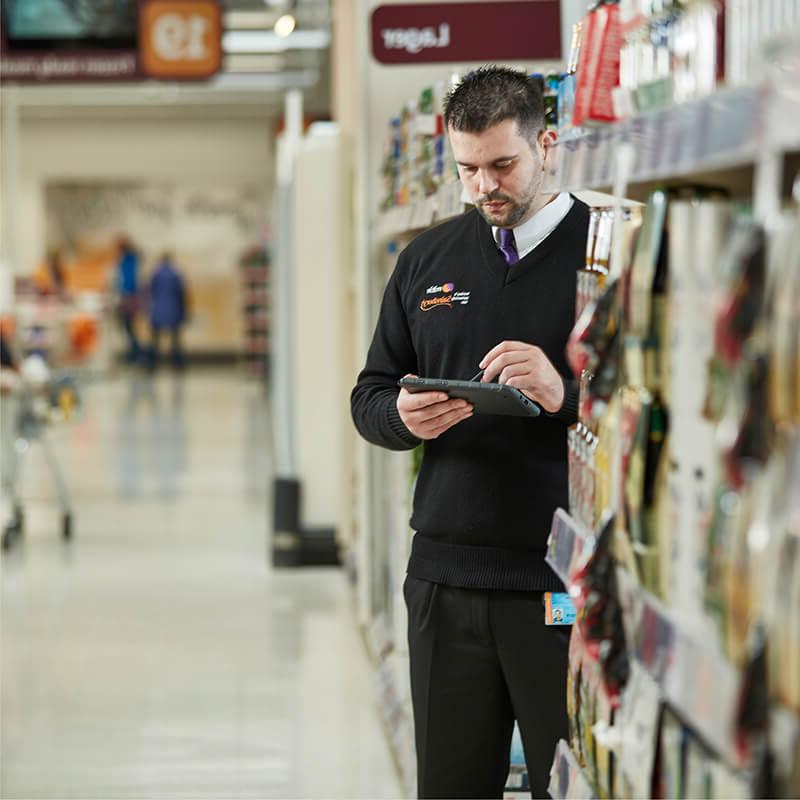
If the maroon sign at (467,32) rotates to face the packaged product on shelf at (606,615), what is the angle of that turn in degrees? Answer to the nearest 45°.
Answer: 0° — it already faces it

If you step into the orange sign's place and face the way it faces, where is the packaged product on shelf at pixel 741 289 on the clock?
The packaged product on shelf is roughly at 12 o'clock from the orange sign.

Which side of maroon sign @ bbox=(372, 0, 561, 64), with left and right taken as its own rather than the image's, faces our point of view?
front

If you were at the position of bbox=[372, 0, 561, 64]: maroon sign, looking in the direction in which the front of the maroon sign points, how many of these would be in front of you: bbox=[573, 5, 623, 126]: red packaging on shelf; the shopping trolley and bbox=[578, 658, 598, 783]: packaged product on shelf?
2

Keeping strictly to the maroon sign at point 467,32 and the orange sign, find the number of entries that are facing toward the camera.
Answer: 2

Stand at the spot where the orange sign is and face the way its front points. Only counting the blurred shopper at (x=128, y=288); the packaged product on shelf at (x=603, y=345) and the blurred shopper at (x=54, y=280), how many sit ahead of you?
1

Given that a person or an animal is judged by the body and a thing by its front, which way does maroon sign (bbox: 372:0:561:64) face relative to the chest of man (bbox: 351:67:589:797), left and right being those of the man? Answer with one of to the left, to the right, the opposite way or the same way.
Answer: the same way

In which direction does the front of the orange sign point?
toward the camera

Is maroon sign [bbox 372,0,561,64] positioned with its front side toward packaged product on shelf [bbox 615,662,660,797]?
yes

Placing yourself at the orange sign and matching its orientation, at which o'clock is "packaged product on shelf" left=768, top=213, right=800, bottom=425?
The packaged product on shelf is roughly at 12 o'clock from the orange sign.

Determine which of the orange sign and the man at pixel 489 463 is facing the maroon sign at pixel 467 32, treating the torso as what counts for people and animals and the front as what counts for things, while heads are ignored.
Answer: the orange sign

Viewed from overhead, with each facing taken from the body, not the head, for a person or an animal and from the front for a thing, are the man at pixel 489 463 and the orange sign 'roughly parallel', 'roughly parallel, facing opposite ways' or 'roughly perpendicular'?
roughly parallel

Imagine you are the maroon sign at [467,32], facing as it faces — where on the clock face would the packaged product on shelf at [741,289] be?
The packaged product on shelf is roughly at 12 o'clock from the maroon sign.

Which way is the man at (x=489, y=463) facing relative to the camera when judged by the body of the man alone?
toward the camera

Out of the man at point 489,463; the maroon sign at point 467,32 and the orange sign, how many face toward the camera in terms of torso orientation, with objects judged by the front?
3
